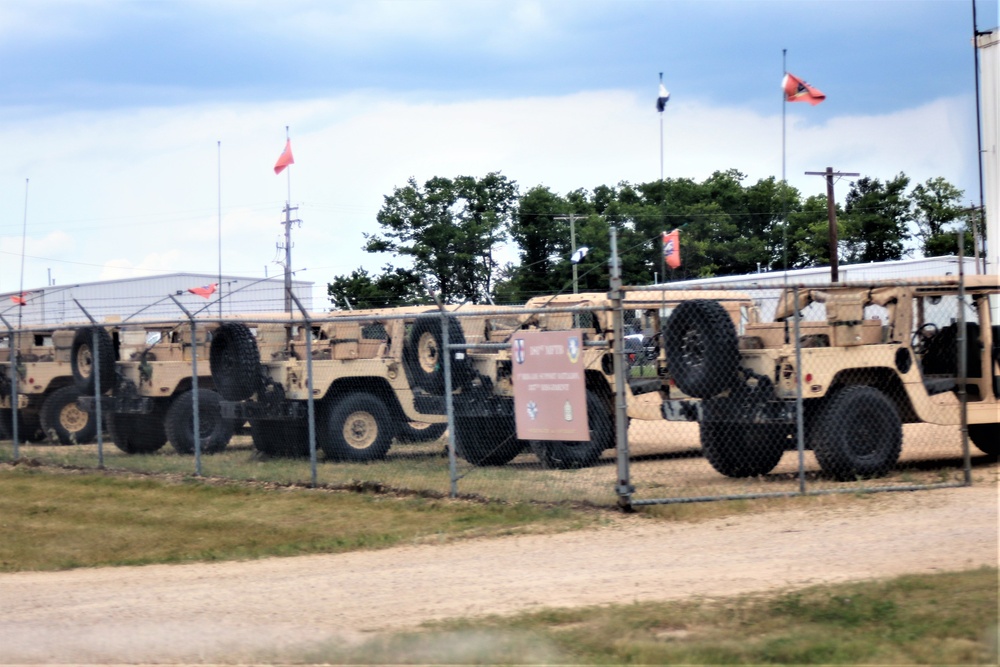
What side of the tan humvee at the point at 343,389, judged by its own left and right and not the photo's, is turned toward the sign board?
right

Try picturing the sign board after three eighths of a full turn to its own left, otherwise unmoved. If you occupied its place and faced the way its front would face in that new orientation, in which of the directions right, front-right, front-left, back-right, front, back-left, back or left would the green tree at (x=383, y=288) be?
front-left

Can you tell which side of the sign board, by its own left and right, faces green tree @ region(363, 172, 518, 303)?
back

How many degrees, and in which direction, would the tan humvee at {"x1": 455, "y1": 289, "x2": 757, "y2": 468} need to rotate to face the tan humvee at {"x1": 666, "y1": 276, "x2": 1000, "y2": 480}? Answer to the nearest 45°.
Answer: approximately 90° to its right

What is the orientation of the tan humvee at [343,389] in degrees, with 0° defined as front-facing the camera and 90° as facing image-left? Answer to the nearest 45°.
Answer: approximately 225°

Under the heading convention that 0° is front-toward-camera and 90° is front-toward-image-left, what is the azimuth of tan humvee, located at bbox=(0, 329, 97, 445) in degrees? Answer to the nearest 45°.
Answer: approximately 225°

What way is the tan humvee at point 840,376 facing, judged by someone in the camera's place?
facing away from the viewer and to the right of the viewer

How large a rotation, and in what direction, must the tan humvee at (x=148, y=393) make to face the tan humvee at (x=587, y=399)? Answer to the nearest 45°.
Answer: approximately 90° to its right

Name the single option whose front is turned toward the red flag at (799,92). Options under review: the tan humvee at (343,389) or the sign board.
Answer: the tan humvee
